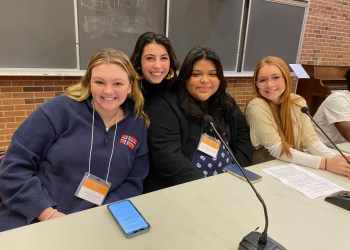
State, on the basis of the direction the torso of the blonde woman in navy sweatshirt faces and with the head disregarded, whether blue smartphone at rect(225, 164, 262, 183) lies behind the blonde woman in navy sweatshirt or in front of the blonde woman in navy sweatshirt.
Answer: in front

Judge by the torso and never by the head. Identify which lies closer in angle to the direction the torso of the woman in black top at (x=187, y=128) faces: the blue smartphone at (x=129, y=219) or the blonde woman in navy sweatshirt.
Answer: the blue smartphone

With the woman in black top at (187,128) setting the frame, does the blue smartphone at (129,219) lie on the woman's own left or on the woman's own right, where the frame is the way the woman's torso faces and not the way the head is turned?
on the woman's own right

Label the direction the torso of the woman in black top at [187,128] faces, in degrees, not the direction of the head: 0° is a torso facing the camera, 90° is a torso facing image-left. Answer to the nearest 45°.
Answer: approximately 315°

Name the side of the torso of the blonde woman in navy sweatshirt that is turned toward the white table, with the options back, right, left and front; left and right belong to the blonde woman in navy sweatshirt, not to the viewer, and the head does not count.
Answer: front

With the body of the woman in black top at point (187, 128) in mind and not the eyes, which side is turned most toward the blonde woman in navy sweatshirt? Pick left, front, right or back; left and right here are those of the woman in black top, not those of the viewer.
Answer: right

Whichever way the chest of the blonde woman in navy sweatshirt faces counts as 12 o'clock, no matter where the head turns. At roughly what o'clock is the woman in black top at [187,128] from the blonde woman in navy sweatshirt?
The woman in black top is roughly at 10 o'clock from the blonde woman in navy sweatshirt.
